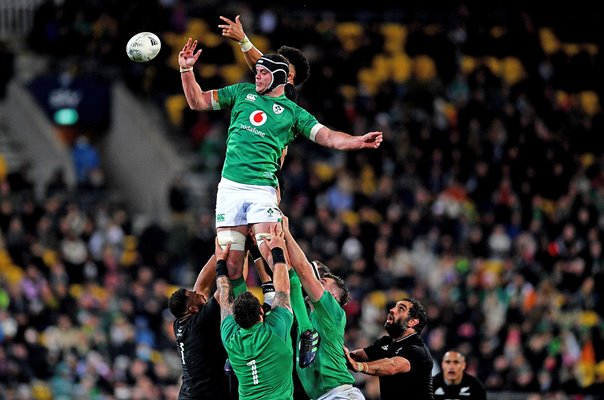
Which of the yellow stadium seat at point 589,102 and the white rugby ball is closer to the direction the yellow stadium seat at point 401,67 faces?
the white rugby ball

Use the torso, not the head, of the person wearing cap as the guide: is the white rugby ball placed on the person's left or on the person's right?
on the person's right

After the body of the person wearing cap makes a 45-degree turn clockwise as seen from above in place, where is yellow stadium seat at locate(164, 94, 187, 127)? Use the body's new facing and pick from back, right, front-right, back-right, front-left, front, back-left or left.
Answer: back-right

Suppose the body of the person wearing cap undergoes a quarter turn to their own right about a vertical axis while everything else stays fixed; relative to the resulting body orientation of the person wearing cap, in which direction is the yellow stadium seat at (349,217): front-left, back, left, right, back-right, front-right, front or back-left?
right

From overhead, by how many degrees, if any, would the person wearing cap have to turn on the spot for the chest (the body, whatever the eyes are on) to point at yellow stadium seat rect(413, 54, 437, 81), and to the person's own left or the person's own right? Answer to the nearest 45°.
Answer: approximately 180°

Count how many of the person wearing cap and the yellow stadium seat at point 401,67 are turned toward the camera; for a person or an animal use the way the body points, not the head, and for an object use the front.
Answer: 2

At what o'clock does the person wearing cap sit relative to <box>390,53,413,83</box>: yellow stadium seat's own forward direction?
The person wearing cap is roughly at 12 o'clock from the yellow stadium seat.

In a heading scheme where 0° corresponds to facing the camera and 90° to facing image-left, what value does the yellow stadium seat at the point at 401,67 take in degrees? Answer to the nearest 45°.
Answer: approximately 0°

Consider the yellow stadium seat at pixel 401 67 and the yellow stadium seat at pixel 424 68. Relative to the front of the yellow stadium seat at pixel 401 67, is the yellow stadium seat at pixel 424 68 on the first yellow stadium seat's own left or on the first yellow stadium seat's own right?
on the first yellow stadium seat's own left

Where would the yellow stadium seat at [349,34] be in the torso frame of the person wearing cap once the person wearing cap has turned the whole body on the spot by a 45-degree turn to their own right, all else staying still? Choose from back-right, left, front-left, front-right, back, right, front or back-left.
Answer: back-right

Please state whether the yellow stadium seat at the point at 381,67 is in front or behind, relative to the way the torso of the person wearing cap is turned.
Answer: behind
